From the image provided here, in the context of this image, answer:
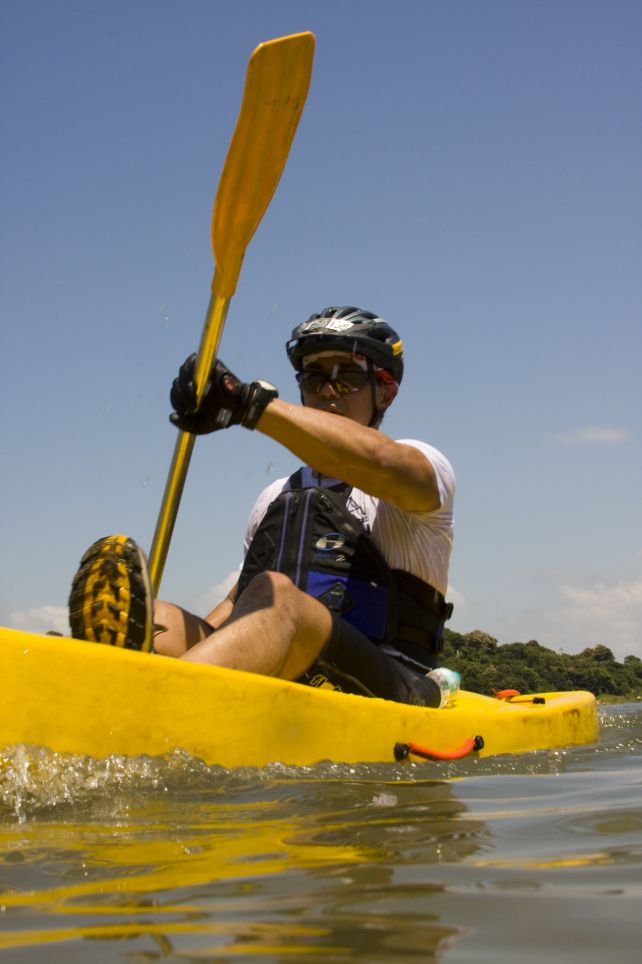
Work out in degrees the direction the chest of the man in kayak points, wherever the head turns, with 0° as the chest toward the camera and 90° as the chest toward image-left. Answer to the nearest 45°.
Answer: approximately 45°

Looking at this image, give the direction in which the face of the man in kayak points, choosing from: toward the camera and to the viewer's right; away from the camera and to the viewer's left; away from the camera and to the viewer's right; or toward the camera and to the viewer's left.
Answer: toward the camera and to the viewer's left
